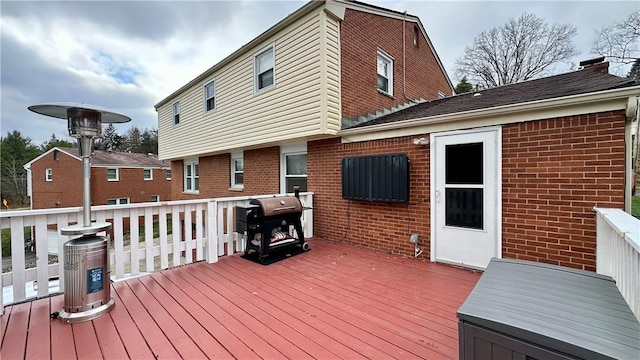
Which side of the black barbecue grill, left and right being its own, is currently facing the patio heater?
right

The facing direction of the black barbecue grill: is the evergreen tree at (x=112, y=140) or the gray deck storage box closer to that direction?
the gray deck storage box

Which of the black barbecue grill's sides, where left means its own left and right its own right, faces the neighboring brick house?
back

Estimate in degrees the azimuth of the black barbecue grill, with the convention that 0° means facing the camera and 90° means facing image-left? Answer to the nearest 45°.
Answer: approximately 315°
